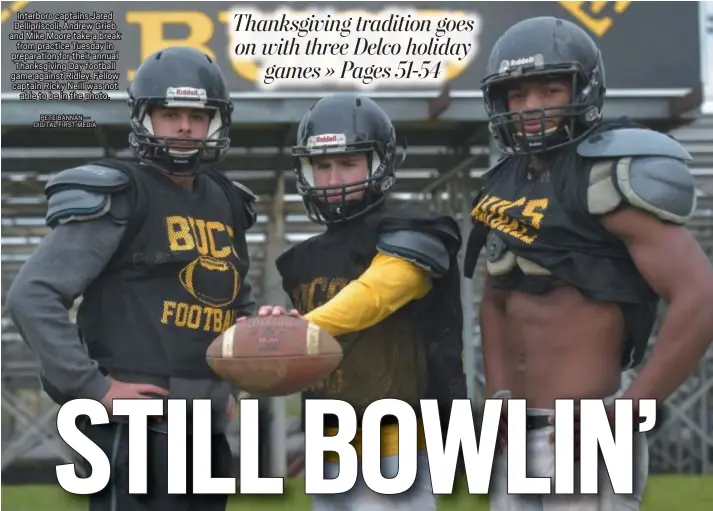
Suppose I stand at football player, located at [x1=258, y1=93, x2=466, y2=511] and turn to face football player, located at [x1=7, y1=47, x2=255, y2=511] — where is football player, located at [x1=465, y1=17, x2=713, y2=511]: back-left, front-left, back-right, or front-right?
back-left

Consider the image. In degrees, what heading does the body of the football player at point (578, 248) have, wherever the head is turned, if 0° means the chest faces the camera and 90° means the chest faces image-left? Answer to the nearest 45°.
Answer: approximately 45°

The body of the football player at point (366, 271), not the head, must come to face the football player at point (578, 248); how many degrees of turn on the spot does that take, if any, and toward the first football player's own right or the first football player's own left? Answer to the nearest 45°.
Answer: approximately 90° to the first football player's own left

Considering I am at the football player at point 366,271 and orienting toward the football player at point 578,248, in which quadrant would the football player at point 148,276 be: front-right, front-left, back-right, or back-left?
back-right

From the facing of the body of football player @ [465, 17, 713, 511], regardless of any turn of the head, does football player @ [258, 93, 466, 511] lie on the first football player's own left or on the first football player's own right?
on the first football player's own right

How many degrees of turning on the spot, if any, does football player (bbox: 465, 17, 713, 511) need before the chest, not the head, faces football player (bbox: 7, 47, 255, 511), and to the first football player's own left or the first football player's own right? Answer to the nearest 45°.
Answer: approximately 45° to the first football player's own right
